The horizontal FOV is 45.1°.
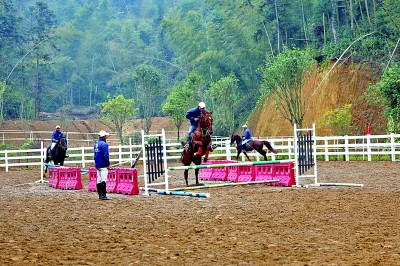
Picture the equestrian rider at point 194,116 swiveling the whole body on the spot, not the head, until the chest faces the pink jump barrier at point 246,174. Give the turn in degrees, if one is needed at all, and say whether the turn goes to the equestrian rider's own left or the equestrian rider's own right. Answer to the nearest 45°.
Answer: approximately 90° to the equestrian rider's own left

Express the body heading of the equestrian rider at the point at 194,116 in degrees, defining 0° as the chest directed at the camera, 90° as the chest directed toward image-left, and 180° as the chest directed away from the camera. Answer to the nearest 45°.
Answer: approximately 315°

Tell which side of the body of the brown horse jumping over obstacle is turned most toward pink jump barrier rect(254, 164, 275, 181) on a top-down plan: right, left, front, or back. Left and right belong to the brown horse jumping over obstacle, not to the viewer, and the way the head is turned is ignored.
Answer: left

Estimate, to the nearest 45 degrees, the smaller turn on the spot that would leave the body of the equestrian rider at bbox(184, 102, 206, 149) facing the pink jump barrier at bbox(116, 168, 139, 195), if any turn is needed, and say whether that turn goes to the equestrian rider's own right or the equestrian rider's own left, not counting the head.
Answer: approximately 90° to the equestrian rider's own right

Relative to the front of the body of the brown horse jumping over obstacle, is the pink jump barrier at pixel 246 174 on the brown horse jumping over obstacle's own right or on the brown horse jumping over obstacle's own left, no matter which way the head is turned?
on the brown horse jumping over obstacle's own left

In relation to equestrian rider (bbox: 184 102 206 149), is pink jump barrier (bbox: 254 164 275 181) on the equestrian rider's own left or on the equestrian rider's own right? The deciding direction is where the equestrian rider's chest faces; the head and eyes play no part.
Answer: on the equestrian rider's own left

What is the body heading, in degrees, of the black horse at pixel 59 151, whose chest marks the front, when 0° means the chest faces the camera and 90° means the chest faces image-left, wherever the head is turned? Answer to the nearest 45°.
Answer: approximately 315°
